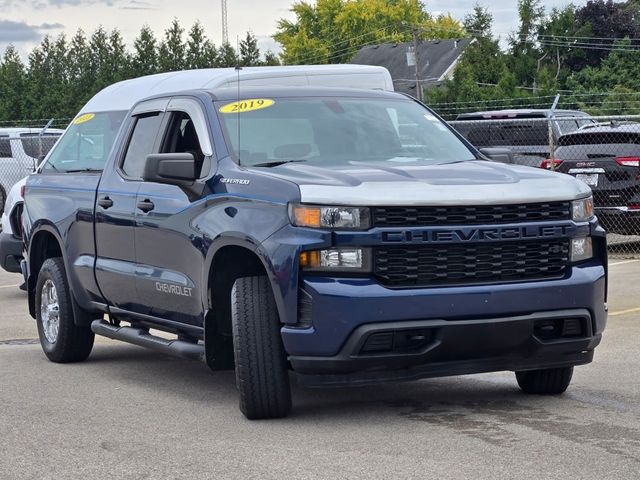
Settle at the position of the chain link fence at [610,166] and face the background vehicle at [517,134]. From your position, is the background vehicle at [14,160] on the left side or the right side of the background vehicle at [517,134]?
left

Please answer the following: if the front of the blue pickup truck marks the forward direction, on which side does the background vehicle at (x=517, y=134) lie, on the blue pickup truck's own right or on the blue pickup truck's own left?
on the blue pickup truck's own left

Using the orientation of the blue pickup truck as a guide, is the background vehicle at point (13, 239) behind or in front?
behind

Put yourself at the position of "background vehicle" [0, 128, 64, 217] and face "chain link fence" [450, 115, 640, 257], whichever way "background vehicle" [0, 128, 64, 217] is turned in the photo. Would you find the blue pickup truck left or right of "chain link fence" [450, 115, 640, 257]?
right

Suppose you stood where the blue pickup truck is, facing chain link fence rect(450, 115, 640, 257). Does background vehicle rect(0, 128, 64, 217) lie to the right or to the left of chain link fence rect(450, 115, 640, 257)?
left

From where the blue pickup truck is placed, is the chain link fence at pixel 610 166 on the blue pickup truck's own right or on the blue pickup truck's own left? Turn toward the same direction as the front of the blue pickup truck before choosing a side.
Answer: on the blue pickup truck's own left

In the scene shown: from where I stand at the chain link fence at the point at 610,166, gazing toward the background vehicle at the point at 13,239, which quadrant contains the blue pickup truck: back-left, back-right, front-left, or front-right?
front-left

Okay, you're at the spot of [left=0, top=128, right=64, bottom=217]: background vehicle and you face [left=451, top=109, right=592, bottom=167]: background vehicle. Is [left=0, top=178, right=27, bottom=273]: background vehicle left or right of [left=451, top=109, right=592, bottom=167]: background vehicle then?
right

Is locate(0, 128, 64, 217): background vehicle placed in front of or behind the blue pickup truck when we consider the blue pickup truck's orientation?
behind
